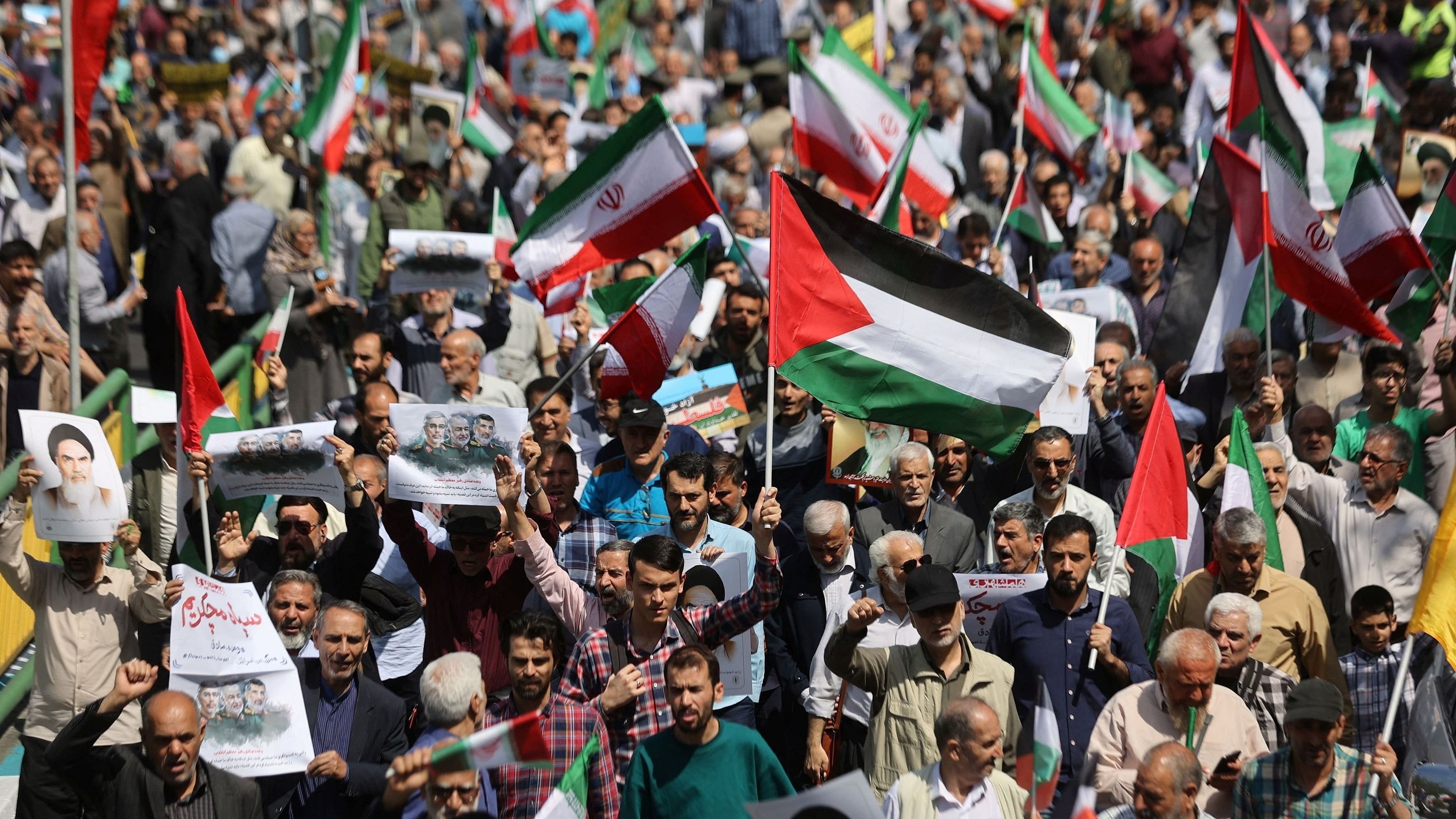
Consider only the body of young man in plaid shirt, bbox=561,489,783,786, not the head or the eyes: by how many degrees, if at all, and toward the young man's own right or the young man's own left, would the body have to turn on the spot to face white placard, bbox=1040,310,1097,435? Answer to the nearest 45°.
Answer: approximately 135° to the young man's own left

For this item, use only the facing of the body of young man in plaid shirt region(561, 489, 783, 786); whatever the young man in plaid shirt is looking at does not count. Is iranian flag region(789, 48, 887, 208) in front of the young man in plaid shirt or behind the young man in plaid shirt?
behind

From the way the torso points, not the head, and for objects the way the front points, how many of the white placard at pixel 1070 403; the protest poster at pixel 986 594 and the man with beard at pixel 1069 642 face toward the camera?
3

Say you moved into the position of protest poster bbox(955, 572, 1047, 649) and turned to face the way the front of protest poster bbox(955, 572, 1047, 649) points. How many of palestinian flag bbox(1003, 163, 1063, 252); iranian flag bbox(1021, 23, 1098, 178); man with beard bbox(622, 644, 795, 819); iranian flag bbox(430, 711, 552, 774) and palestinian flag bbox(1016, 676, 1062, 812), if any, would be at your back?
2

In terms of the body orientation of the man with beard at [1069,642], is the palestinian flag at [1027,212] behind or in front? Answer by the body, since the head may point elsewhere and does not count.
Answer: behind

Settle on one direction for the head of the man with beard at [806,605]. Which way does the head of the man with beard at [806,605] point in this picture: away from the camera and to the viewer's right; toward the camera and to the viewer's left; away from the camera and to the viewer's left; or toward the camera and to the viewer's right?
toward the camera and to the viewer's left
